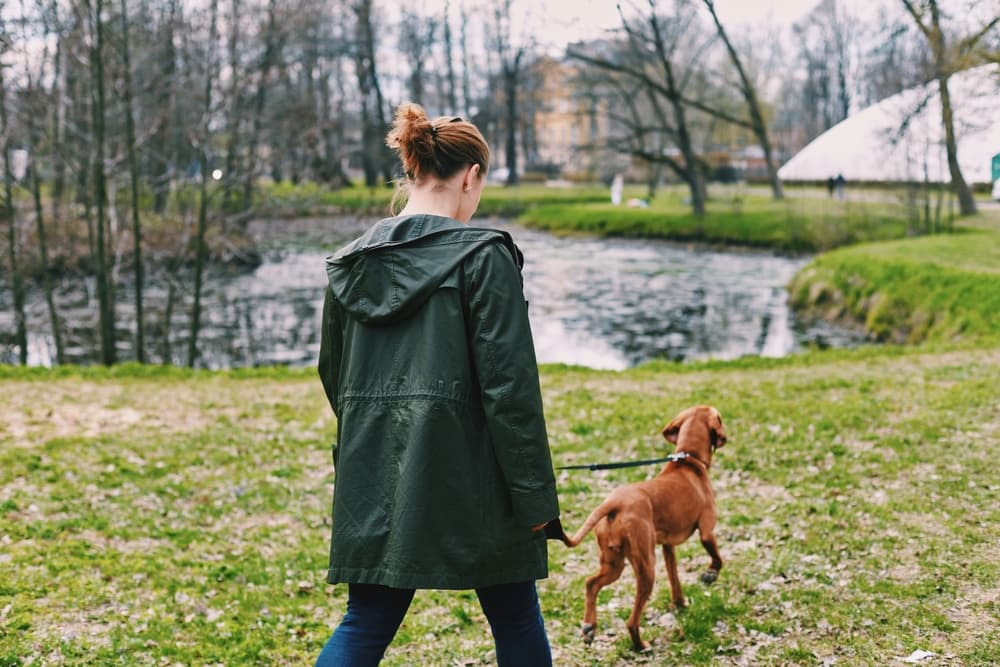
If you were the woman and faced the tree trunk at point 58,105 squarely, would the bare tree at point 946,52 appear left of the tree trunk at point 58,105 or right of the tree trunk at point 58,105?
right

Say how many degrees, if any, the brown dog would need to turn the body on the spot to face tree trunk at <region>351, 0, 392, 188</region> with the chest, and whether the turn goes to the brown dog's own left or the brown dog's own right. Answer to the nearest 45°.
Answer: approximately 45° to the brown dog's own left

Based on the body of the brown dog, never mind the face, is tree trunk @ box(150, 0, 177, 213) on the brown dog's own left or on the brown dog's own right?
on the brown dog's own left

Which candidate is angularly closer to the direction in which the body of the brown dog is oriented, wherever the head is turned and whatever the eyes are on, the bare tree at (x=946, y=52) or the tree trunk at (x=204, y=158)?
the bare tree

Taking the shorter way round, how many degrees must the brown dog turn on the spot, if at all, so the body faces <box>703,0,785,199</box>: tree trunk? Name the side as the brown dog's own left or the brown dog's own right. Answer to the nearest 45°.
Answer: approximately 45° to the brown dog's own left

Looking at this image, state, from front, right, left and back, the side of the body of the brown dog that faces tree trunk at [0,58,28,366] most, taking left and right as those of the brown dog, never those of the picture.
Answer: left

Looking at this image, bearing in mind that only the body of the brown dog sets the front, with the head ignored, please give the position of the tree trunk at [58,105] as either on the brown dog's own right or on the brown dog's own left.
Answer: on the brown dog's own left

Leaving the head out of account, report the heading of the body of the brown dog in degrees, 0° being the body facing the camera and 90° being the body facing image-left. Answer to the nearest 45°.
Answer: approximately 225°

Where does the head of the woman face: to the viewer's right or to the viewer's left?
to the viewer's right
